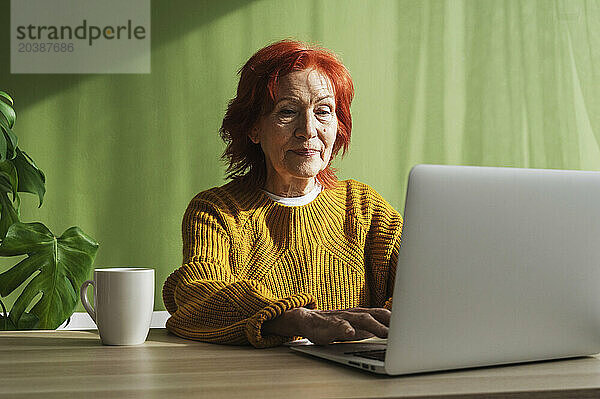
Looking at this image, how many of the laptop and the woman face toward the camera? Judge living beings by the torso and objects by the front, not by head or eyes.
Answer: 1

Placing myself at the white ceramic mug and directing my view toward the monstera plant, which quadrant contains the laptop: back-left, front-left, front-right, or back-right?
back-right

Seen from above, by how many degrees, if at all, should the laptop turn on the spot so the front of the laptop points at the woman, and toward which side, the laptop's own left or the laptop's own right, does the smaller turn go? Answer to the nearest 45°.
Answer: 0° — it already faces them

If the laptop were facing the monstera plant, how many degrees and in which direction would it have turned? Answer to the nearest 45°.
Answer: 0° — it already faces it

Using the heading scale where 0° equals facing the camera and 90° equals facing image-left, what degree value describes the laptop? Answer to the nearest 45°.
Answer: approximately 135°

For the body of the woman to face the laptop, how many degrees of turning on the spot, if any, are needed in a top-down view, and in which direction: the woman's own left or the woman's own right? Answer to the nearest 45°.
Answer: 0° — they already face it

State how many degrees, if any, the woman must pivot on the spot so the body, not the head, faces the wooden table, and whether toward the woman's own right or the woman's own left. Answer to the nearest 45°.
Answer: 0° — they already face it

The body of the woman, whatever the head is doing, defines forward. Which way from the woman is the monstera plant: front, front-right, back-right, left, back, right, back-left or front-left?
back-right

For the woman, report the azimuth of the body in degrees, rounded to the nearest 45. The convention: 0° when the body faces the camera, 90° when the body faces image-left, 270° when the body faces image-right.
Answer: approximately 0°
